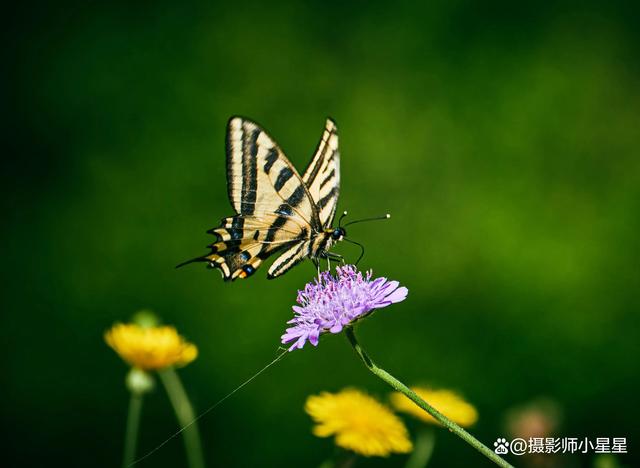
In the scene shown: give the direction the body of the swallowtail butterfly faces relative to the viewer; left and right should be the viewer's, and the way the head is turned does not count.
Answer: facing the viewer and to the right of the viewer
